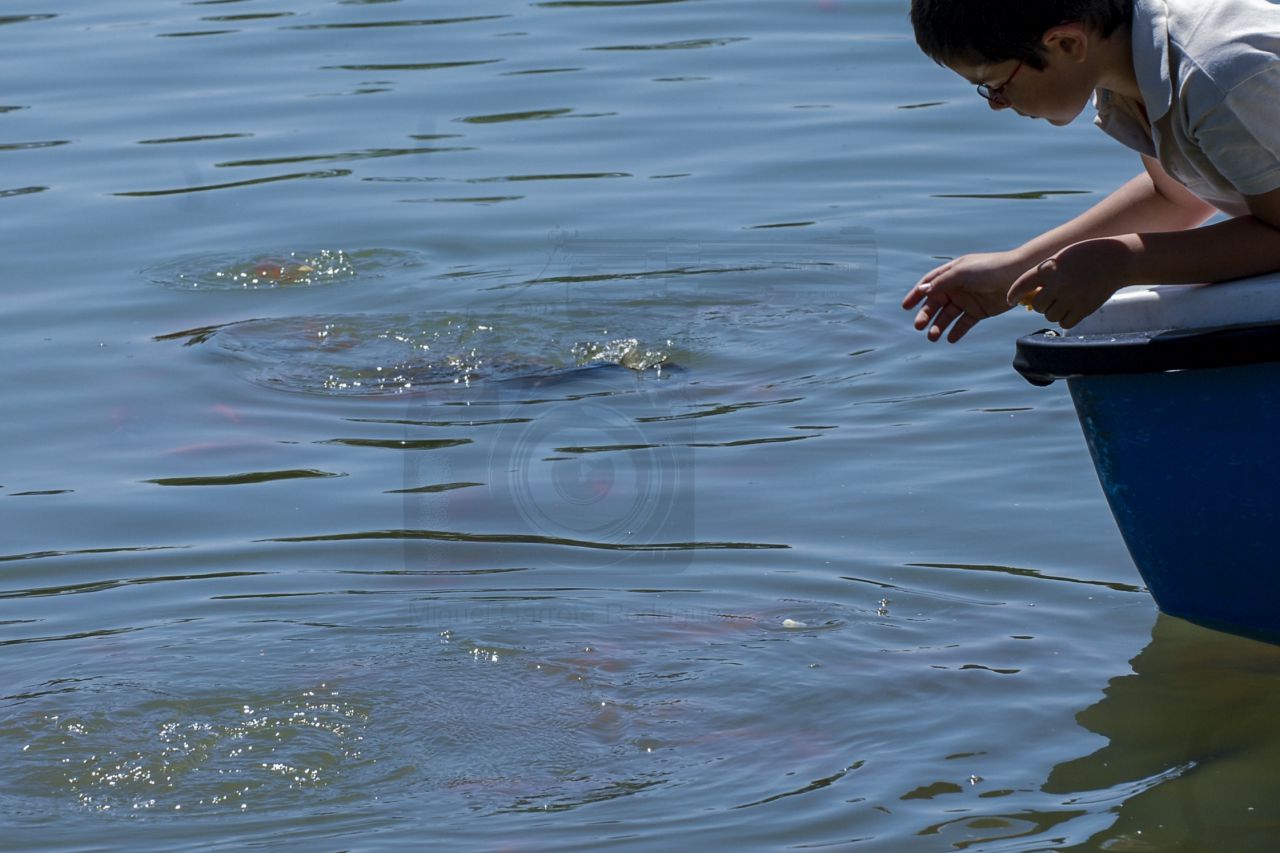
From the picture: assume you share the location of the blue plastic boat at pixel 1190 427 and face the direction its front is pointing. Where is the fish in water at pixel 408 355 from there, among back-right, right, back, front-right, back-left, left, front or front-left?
front-right

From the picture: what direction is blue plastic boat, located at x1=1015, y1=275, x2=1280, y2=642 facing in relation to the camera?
to the viewer's left
